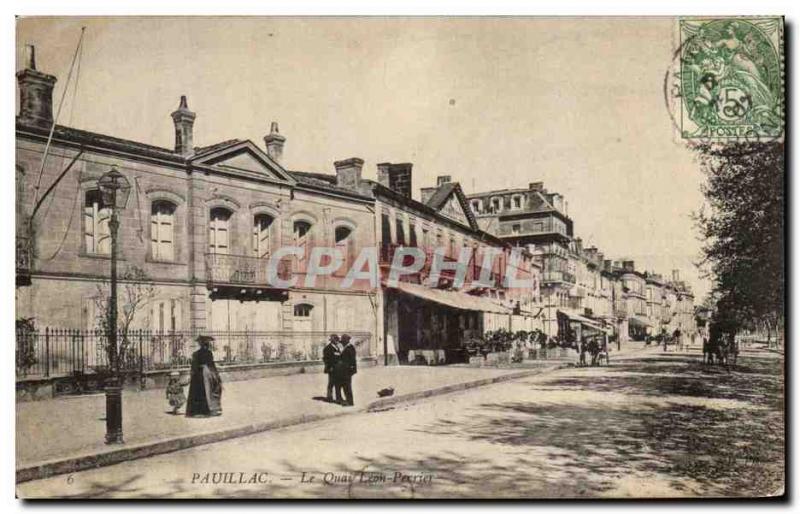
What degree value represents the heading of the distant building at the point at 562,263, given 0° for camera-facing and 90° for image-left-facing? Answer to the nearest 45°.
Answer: approximately 315°

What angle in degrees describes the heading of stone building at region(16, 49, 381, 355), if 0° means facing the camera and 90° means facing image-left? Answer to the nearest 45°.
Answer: approximately 315°

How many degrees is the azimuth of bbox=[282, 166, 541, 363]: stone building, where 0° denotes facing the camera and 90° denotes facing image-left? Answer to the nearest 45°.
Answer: approximately 315°
